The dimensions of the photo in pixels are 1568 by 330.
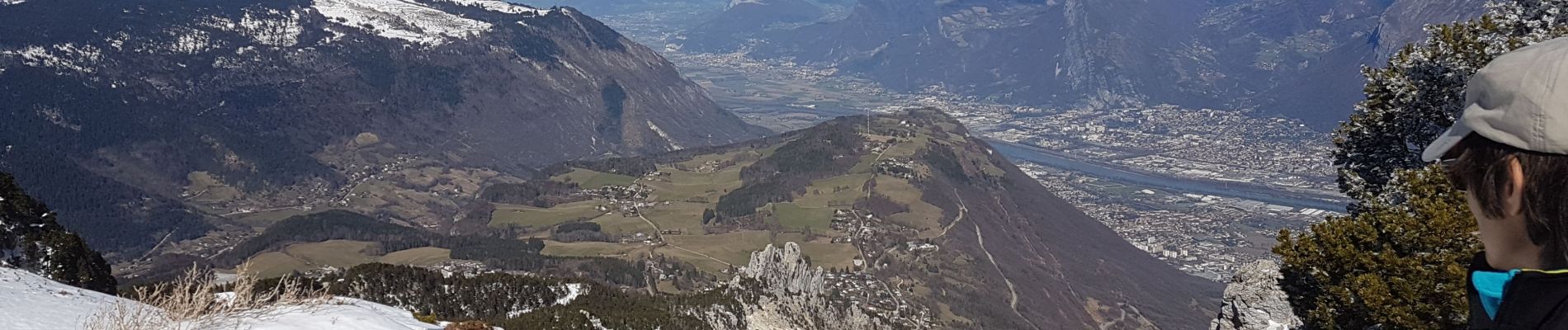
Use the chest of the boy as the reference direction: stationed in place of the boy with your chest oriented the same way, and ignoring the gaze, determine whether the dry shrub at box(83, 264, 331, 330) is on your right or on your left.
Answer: on your left

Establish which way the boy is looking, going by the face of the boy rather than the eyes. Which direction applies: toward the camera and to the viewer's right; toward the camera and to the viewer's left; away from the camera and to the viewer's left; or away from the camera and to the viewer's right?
away from the camera and to the viewer's left

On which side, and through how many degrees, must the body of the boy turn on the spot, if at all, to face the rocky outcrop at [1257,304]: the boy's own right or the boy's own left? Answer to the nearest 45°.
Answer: approximately 45° to the boy's own right

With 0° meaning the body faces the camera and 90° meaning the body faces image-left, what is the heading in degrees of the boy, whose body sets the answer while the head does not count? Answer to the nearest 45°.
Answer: approximately 135°

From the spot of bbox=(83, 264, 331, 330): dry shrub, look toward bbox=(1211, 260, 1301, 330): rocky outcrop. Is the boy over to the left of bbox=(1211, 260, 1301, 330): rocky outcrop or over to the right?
right

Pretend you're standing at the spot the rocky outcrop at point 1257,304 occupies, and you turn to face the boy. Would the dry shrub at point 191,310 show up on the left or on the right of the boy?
right
